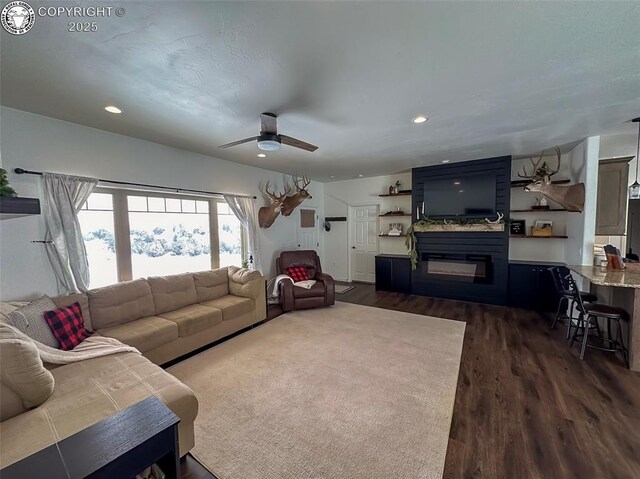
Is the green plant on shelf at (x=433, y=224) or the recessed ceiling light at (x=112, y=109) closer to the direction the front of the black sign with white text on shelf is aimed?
the recessed ceiling light

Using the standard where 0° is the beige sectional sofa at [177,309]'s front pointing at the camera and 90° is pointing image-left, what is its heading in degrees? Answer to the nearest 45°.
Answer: approximately 315°

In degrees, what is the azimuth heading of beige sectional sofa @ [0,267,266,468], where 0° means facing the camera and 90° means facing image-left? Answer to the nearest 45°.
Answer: approximately 315°

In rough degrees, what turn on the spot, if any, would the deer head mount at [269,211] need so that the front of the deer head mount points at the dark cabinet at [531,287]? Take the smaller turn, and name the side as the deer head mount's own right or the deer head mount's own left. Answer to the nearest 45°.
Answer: approximately 45° to the deer head mount's own left
